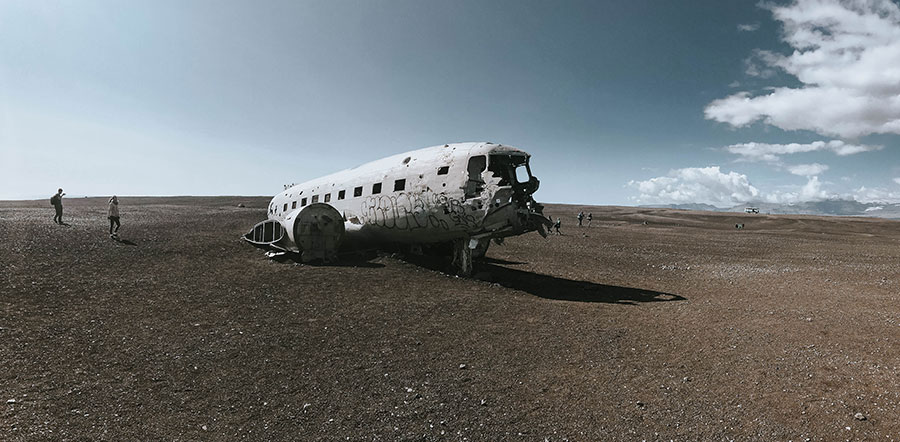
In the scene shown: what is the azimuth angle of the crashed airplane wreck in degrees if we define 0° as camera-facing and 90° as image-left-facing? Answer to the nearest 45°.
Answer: approximately 315°
